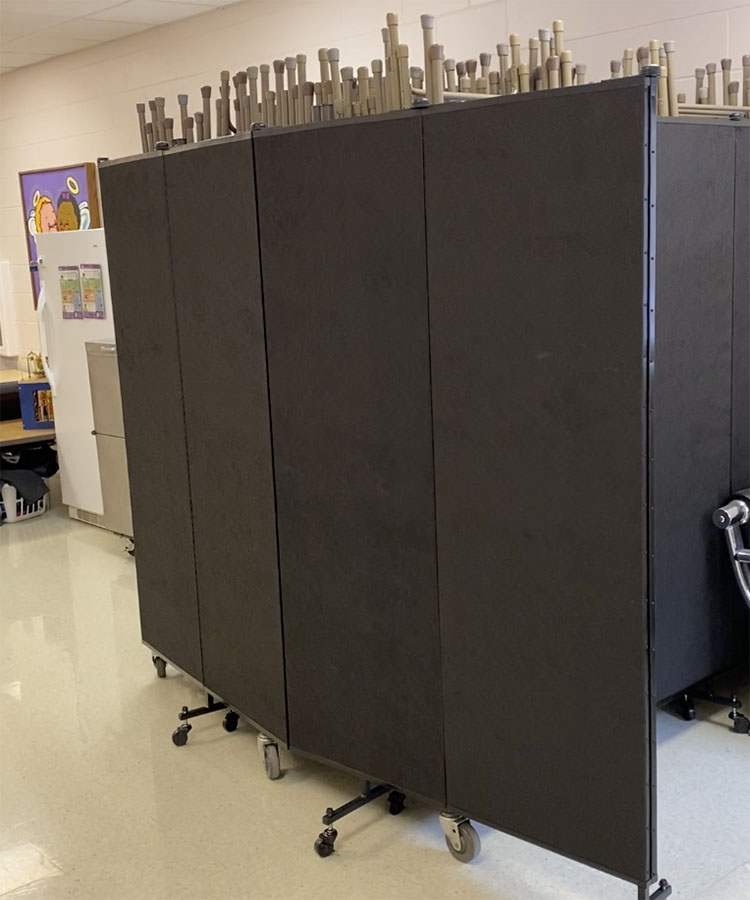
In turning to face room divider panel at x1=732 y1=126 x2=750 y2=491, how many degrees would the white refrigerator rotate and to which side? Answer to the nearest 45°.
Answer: approximately 90° to its left

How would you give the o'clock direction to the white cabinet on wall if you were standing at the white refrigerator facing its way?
The white cabinet on wall is roughly at 4 o'clock from the white refrigerator.

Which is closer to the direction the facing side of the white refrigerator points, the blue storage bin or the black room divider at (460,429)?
the black room divider

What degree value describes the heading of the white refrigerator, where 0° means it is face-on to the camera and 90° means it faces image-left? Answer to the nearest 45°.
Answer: approximately 45°

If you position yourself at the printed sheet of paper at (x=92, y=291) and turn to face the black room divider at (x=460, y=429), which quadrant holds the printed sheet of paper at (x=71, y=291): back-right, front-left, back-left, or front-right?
back-right

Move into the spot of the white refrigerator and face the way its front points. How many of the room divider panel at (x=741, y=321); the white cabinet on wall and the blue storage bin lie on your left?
1

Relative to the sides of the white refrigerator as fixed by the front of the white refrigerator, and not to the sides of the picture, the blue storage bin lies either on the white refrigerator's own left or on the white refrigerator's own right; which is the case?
on the white refrigerator's own right

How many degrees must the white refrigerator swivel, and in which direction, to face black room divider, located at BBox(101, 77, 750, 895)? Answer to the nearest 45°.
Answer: approximately 45° to its left
